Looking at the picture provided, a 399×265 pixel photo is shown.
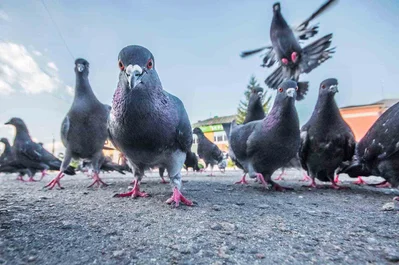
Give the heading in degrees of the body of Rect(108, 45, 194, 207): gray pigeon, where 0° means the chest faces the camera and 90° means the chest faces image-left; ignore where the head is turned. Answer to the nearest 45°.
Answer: approximately 0°

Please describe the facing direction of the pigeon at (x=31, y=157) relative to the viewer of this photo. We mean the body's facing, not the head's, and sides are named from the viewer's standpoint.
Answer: facing to the left of the viewer

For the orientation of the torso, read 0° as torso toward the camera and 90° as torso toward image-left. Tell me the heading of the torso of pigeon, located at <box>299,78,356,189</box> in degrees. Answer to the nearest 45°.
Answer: approximately 0°

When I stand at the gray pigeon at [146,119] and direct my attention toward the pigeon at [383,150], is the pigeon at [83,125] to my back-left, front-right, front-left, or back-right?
back-left

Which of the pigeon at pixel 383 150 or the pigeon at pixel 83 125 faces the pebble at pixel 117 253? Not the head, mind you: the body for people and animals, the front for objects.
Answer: the pigeon at pixel 83 125

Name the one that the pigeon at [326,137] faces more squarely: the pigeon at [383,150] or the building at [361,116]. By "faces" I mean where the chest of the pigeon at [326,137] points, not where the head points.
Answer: the pigeon
